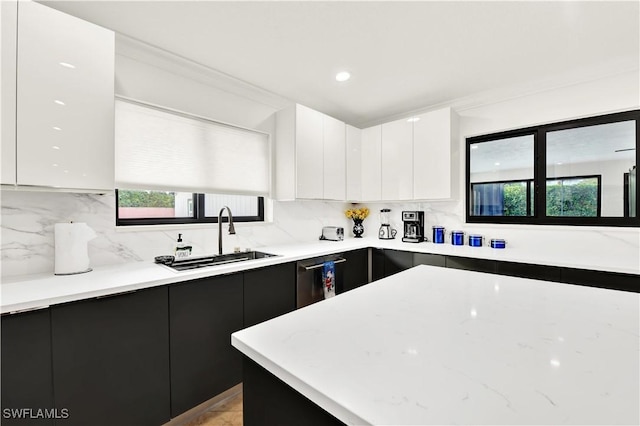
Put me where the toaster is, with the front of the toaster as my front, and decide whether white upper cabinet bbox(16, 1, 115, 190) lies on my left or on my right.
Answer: on my right

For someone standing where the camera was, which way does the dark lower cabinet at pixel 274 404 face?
facing the viewer and to the left of the viewer

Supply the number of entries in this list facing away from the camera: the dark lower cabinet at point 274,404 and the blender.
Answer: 0

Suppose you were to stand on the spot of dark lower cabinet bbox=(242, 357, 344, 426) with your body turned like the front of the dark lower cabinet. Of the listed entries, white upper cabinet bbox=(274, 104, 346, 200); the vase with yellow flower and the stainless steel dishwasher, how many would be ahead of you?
0

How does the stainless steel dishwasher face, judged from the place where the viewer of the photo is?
facing the viewer and to the right of the viewer

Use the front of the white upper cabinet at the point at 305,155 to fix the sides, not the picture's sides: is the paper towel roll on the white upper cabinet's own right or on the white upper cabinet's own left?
on the white upper cabinet's own right

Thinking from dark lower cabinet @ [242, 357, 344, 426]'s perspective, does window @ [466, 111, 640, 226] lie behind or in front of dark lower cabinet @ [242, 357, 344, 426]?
behind

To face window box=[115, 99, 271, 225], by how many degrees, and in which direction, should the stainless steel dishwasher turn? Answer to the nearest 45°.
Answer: approximately 135° to its right

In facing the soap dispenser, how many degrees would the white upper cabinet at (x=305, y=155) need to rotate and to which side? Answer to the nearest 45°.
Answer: approximately 90° to its right

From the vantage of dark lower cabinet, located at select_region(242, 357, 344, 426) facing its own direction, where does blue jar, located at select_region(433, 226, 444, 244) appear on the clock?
The blue jar is roughly at 6 o'clock from the dark lower cabinet.

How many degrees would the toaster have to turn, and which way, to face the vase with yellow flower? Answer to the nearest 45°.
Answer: approximately 90° to its left
